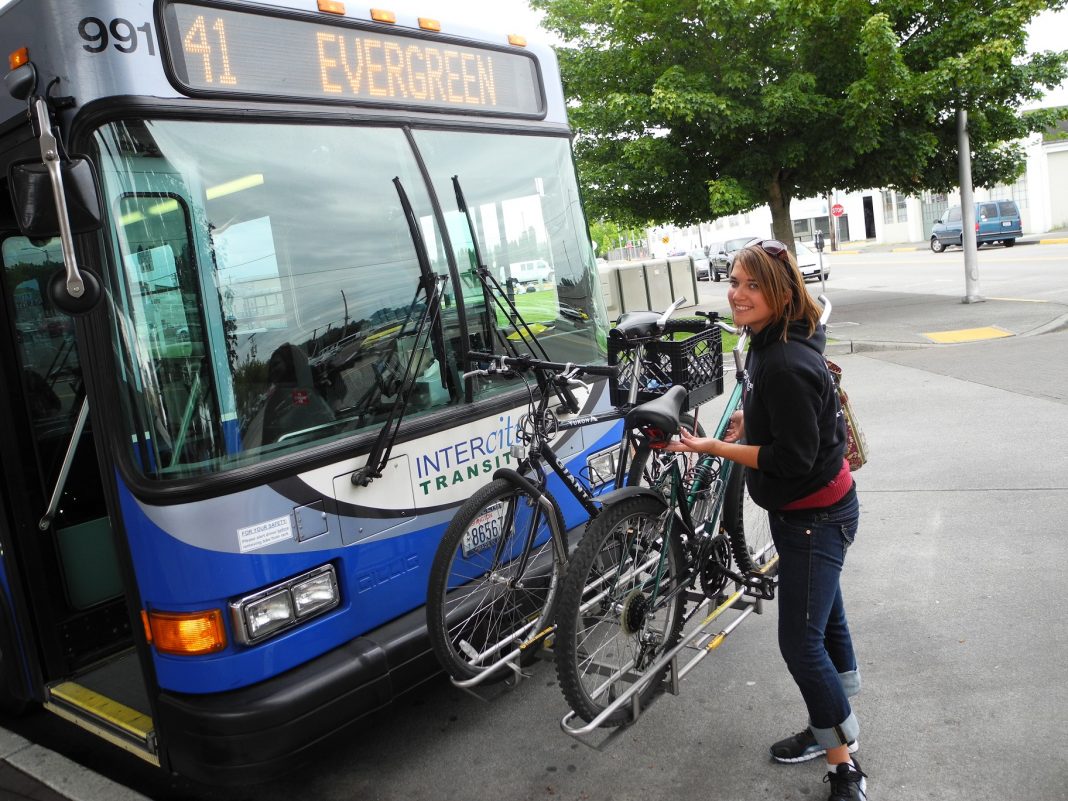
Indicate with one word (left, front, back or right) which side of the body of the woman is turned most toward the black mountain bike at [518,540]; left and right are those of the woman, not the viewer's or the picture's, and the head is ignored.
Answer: front

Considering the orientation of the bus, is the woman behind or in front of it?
in front

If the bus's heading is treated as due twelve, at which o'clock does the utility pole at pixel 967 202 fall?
The utility pole is roughly at 9 o'clock from the bus.

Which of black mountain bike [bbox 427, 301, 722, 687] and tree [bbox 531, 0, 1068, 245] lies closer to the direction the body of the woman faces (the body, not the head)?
the black mountain bike

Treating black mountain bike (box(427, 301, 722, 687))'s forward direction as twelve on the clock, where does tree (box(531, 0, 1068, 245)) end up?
The tree is roughly at 5 o'clock from the black mountain bike.

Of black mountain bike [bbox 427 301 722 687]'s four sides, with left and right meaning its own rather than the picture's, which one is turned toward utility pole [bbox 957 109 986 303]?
back

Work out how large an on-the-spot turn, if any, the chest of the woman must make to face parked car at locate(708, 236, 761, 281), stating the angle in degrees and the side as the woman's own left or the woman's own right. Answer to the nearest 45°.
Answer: approximately 90° to the woman's own right

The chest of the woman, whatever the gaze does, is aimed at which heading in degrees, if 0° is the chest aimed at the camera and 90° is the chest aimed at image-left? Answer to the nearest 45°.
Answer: approximately 90°

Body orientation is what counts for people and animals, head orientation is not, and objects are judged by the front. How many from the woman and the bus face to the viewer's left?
1

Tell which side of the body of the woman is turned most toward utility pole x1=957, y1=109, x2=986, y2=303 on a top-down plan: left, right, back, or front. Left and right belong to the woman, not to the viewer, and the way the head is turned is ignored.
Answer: right
